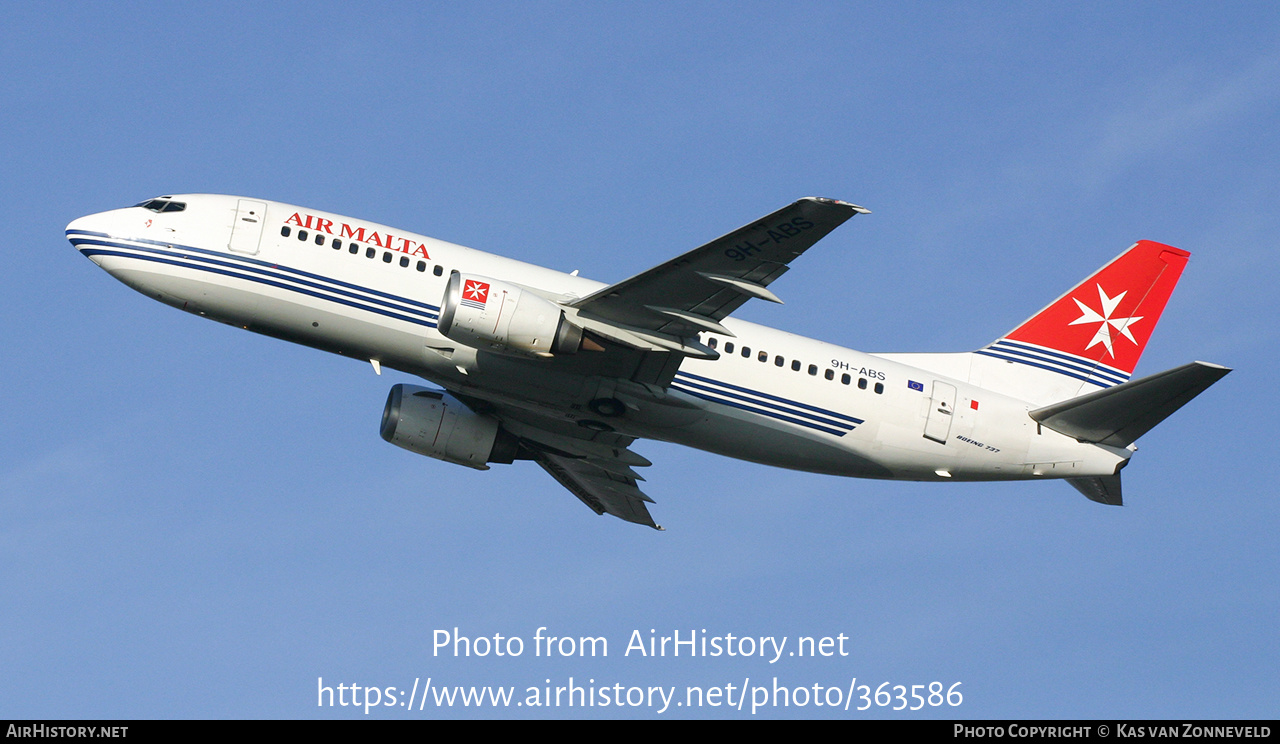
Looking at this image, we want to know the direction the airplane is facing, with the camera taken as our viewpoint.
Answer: facing to the left of the viewer
